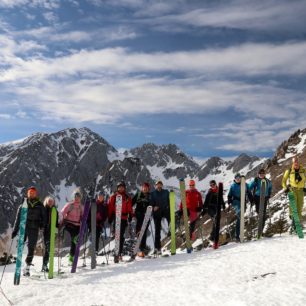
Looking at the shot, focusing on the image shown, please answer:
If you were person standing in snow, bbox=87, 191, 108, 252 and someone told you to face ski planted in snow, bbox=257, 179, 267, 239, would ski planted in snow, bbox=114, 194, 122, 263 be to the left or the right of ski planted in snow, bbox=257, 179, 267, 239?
right

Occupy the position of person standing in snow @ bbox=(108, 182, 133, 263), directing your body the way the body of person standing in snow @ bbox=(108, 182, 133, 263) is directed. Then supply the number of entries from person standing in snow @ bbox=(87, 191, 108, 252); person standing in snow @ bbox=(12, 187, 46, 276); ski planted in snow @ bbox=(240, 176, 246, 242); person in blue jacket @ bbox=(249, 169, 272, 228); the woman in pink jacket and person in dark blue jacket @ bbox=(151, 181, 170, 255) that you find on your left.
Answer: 3

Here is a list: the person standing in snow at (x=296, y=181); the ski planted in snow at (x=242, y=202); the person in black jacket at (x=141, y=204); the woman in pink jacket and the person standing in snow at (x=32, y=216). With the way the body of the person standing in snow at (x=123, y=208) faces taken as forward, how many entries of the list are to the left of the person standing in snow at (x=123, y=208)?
3

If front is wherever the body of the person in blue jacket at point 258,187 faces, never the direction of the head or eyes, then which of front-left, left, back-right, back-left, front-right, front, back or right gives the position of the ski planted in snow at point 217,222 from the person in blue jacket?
front-right

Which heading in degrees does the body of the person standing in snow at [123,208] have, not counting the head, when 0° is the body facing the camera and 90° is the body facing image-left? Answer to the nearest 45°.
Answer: approximately 0°

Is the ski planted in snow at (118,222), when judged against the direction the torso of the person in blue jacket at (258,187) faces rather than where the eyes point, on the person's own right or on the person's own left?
on the person's own right

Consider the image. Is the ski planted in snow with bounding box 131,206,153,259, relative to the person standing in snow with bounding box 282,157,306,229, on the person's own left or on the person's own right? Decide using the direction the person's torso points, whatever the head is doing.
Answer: on the person's own right

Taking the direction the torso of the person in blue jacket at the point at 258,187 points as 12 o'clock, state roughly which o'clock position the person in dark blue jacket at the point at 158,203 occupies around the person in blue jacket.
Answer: The person in dark blue jacket is roughly at 2 o'clock from the person in blue jacket.

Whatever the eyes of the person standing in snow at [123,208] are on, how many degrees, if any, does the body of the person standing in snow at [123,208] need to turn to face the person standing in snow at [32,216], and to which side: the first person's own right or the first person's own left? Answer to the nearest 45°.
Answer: approximately 45° to the first person's own right

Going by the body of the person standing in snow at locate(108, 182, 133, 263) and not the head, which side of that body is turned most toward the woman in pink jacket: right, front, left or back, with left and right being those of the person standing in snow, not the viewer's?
right

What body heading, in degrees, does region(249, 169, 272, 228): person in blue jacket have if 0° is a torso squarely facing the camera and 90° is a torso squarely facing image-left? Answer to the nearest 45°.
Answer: approximately 0°

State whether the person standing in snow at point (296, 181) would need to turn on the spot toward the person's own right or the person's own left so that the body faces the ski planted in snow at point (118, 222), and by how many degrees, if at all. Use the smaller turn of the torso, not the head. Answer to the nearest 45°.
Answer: approximately 45° to the person's own right
